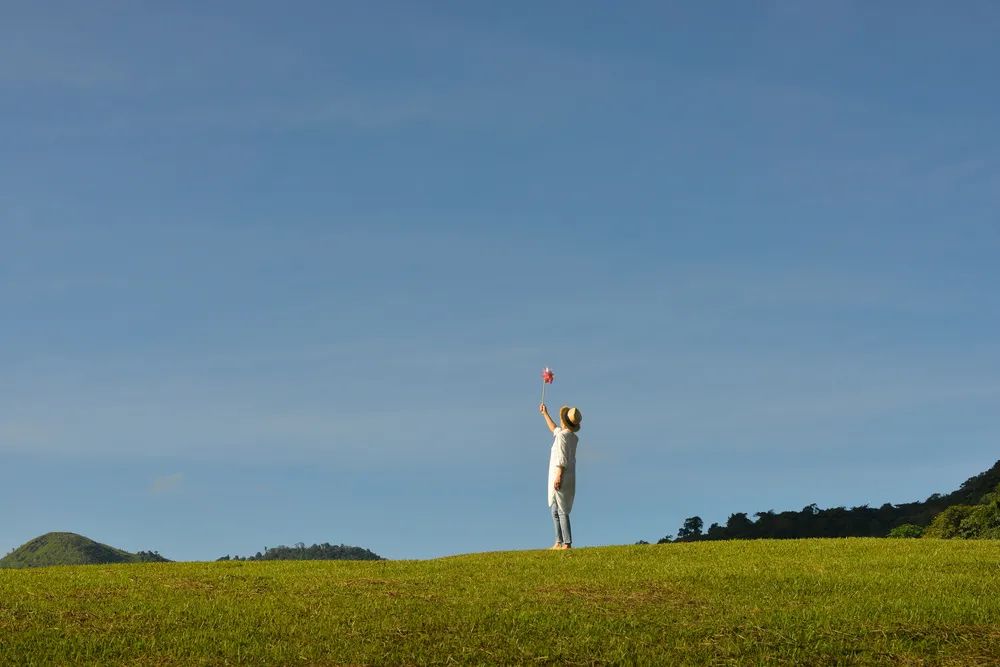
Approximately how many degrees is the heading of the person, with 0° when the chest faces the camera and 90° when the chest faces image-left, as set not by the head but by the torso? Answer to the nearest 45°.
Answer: approximately 90°
